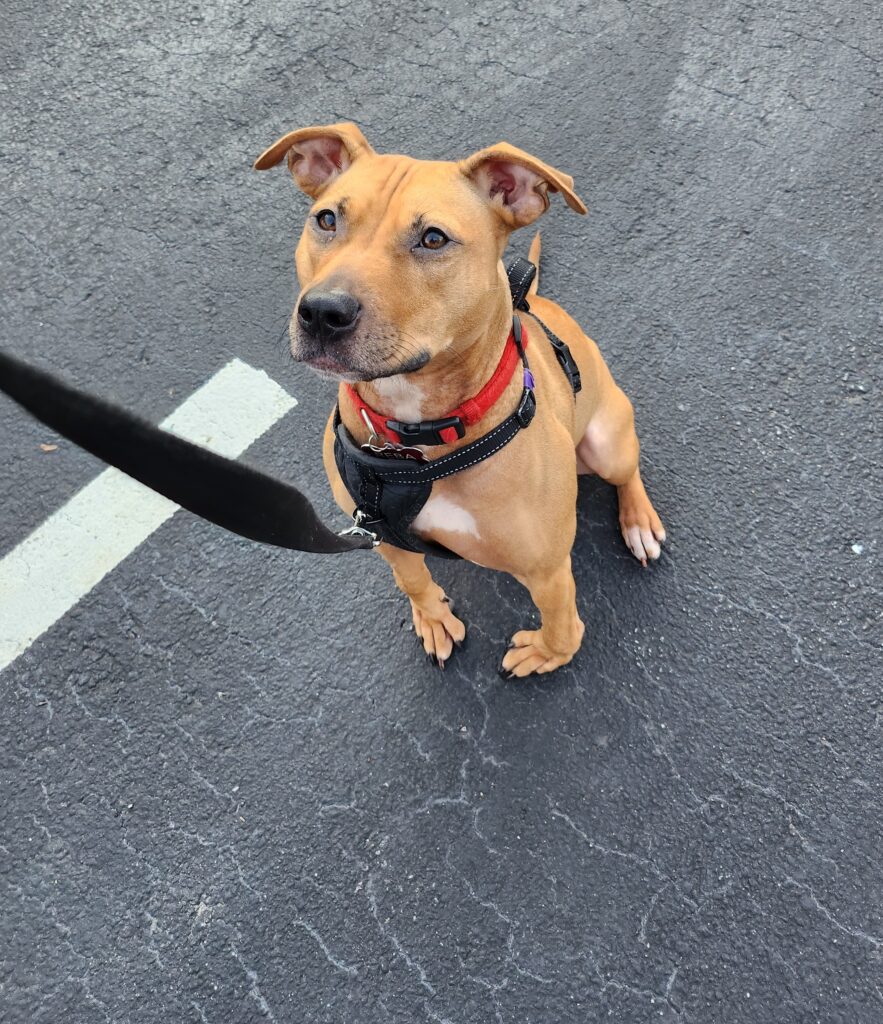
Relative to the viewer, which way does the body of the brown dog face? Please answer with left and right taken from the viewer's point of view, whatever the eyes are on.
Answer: facing the viewer and to the left of the viewer
